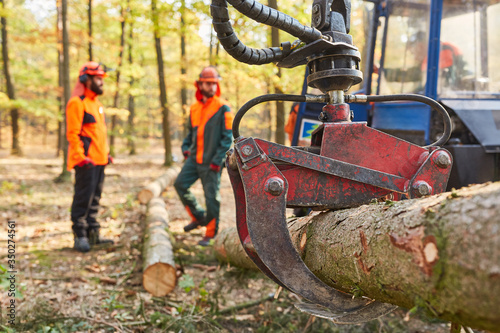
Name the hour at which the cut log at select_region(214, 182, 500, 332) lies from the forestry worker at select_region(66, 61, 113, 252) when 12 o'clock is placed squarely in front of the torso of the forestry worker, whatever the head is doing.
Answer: The cut log is roughly at 1 o'clock from the forestry worker.

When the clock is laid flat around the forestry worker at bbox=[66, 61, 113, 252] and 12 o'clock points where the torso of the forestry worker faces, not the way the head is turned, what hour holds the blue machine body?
The blue machine body is roughly at 12 o'clock from the forestry worker.

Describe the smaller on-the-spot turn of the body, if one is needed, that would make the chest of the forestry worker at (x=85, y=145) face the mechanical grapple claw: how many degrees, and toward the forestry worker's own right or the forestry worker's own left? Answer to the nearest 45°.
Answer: approximately 45° to the forestry worker's own right

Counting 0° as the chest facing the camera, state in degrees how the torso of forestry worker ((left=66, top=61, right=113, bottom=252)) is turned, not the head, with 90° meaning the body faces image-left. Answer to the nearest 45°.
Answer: approximately 315°

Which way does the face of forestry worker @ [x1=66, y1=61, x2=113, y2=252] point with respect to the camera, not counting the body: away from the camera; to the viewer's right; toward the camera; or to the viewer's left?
to the viewer's right
